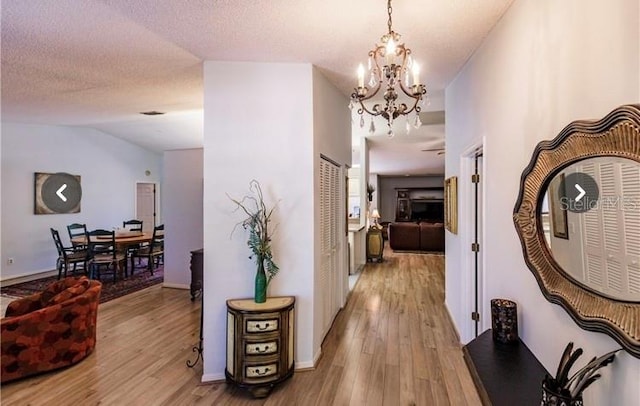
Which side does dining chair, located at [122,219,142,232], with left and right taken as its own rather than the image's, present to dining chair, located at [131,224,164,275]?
front

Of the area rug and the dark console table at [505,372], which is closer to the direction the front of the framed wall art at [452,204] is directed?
the area rug

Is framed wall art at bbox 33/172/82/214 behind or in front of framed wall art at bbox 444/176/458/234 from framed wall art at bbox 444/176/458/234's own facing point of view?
in front

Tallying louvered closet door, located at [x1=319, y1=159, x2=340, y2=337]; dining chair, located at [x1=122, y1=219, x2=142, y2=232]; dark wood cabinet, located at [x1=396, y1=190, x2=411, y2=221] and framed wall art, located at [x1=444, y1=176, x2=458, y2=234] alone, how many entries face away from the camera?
0

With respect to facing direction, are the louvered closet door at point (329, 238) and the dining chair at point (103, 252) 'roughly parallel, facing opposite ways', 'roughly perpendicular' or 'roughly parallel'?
roughly perpendicular

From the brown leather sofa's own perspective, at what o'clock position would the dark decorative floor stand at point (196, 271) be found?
The dark decorative floor stand is roughly at 7 o'clock from the brown leather sofa.

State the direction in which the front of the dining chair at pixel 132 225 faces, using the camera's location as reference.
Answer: facing the viewer

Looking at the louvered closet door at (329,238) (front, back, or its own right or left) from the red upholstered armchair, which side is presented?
back

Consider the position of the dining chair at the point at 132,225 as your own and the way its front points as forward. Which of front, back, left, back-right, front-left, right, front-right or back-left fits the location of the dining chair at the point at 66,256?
front-right

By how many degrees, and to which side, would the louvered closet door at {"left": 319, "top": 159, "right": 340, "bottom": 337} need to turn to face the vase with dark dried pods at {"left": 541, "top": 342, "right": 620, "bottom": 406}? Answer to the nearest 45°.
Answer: approximately 90° to its right

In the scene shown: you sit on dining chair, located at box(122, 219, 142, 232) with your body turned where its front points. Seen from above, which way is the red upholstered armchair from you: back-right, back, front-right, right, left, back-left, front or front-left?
front

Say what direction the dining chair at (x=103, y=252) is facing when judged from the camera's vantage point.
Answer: facing away from the viewer and to the right of the viewer

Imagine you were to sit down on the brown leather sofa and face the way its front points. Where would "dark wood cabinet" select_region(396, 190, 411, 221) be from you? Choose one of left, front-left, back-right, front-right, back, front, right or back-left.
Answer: front

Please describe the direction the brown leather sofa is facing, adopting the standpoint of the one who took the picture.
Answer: facing away from the viewer

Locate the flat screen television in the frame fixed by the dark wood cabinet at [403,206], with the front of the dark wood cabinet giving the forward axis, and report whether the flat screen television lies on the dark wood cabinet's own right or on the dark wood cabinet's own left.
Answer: on the dark wood cabinet's own left

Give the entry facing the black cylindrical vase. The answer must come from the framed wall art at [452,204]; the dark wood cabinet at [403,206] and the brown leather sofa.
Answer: the dark wood cabinet

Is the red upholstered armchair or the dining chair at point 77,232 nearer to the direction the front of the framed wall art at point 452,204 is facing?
the dining chair

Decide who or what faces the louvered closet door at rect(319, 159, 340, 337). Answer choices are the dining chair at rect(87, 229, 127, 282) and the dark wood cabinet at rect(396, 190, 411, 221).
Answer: the dark wood cabinet

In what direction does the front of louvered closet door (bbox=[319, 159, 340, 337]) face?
to the viewer's right

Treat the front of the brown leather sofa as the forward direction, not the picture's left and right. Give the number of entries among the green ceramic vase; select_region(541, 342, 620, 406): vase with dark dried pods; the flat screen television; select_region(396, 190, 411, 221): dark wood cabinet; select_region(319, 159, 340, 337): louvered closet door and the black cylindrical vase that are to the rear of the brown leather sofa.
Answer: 4
